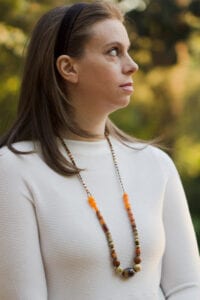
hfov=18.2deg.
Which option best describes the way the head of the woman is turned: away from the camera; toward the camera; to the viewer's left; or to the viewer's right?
to the viewer's right
